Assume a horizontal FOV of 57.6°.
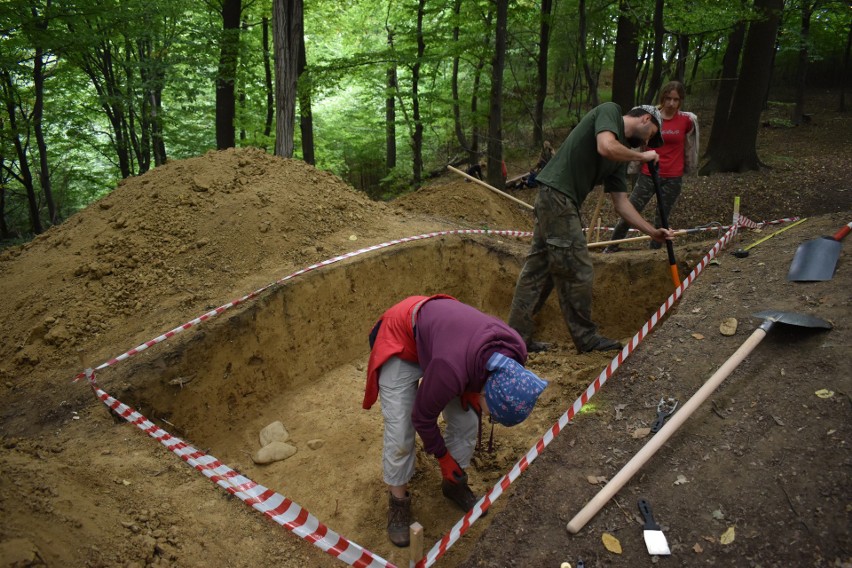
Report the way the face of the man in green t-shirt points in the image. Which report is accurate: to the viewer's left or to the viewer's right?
to the viewer's right

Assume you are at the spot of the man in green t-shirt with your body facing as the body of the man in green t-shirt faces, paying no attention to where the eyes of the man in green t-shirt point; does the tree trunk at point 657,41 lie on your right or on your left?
on your left

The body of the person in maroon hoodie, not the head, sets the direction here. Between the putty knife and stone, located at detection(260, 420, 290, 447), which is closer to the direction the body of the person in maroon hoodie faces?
the putty knife

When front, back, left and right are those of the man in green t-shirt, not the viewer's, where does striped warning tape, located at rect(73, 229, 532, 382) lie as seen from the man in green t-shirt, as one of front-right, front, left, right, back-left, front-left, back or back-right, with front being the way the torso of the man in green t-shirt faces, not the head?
back

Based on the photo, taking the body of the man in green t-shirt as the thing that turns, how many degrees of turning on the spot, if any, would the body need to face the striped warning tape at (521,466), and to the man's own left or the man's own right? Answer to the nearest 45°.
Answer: approximately 90° to the man's own right

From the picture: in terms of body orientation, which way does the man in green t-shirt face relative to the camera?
to the viewer's right
